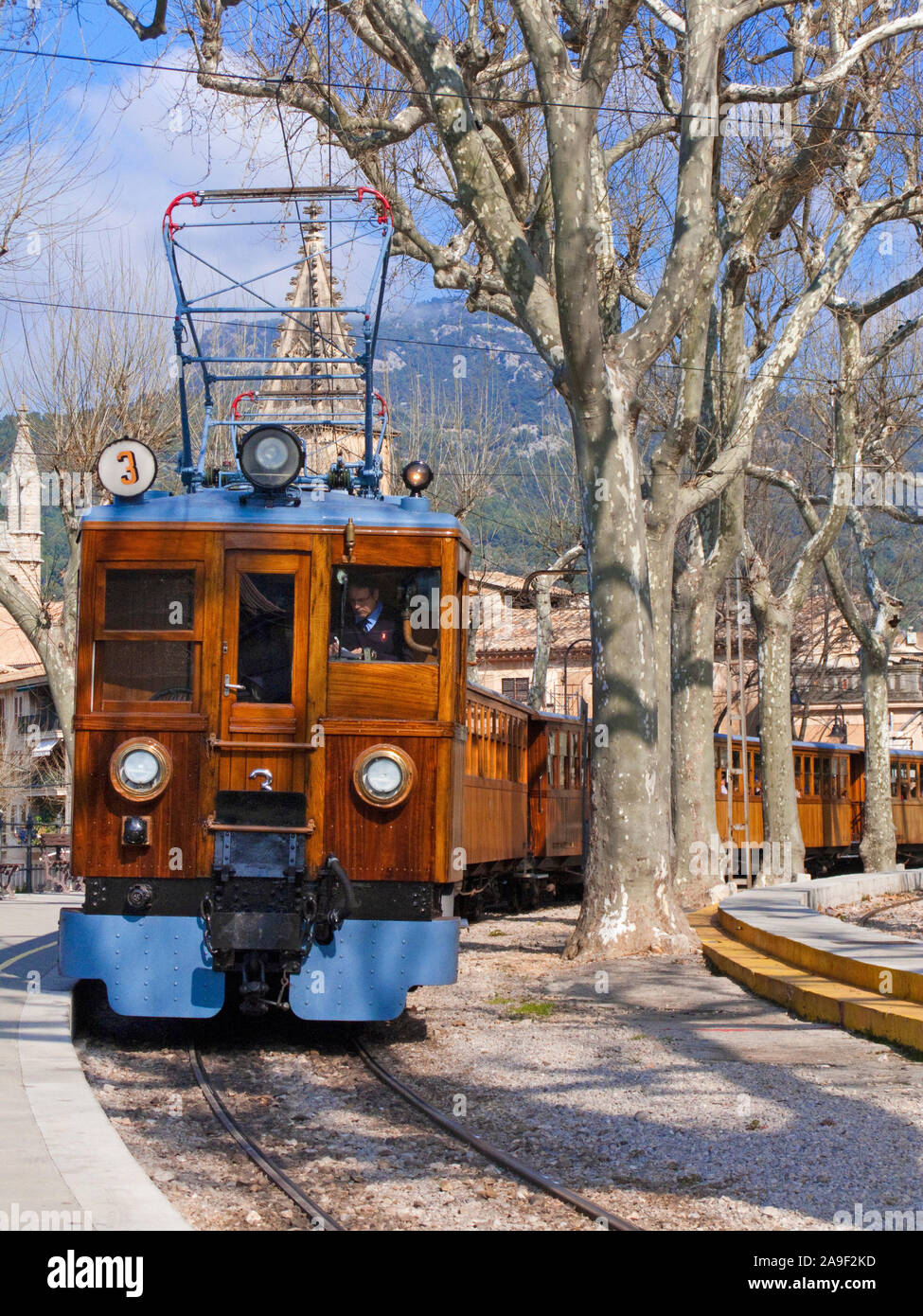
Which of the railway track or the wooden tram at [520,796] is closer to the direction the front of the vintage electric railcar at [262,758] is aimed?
the railway track

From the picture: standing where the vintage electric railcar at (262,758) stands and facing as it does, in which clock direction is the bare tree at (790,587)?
The bare tree is roughly at 7 o'clock from the vintage electric railcar.

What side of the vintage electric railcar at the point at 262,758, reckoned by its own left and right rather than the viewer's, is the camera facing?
front

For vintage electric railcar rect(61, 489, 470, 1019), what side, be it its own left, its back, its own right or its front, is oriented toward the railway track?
front

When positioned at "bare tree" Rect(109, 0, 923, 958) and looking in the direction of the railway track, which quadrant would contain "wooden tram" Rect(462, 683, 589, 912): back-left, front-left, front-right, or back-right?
back-right

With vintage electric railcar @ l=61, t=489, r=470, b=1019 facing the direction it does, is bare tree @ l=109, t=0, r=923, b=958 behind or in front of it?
behind

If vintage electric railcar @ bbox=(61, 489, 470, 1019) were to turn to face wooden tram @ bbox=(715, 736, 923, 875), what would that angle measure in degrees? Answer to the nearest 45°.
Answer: approximately 135° to its left

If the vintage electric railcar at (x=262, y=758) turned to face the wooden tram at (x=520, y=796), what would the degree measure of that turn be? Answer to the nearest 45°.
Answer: approximately 180°

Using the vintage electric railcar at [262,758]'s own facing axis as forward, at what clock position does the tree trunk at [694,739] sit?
The tree trunk is roughly at 7 o'clock from the vintage electric railcar.

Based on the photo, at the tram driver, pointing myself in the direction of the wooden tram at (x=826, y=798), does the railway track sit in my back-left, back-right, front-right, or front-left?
back-right

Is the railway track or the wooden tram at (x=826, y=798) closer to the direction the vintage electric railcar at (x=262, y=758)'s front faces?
the railway track
